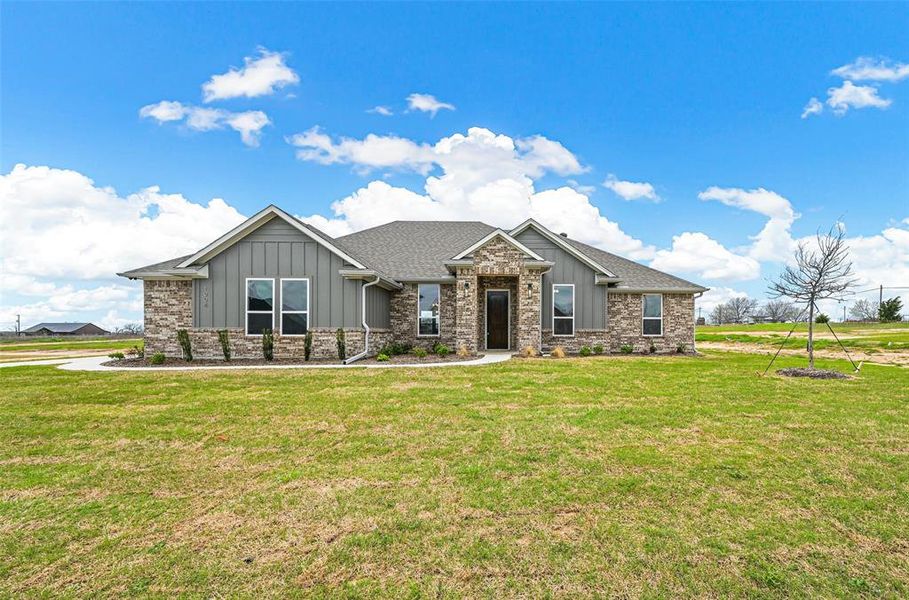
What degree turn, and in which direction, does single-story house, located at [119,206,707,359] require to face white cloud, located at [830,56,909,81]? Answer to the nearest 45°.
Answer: approximately 90° to its left

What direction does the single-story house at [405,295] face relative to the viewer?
toward the camera

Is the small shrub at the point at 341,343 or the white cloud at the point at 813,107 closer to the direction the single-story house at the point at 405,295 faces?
the small shrub

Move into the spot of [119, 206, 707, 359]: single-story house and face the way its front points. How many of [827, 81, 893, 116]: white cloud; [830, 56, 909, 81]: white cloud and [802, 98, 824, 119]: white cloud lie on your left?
3
